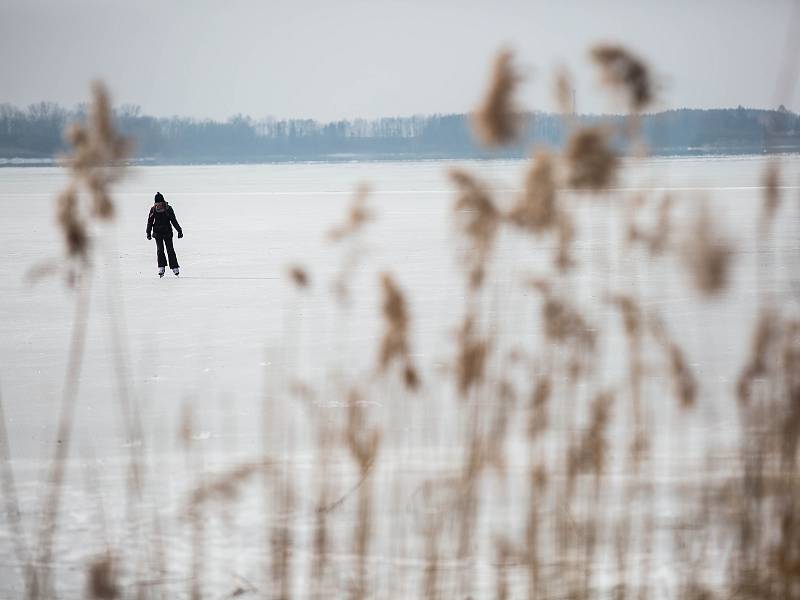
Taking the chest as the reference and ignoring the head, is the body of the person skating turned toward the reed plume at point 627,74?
yes

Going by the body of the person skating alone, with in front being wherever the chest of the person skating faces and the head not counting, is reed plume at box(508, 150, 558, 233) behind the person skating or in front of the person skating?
in front

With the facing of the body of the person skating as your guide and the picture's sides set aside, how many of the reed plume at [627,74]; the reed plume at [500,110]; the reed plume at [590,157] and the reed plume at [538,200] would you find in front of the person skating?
4

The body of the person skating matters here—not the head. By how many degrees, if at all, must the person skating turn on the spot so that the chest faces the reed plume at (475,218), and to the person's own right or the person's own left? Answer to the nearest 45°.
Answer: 0° — they already face it

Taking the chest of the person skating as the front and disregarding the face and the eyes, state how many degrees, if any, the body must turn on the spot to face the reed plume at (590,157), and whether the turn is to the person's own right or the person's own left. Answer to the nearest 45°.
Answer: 0° — they already face it

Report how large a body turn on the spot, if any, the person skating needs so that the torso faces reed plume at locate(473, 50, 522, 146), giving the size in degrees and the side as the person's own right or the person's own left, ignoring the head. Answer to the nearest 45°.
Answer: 0° — they already face it

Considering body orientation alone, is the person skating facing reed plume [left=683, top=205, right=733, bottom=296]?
yes

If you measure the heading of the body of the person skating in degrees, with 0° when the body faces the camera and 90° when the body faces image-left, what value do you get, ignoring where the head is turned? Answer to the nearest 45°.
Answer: approximately 0°
